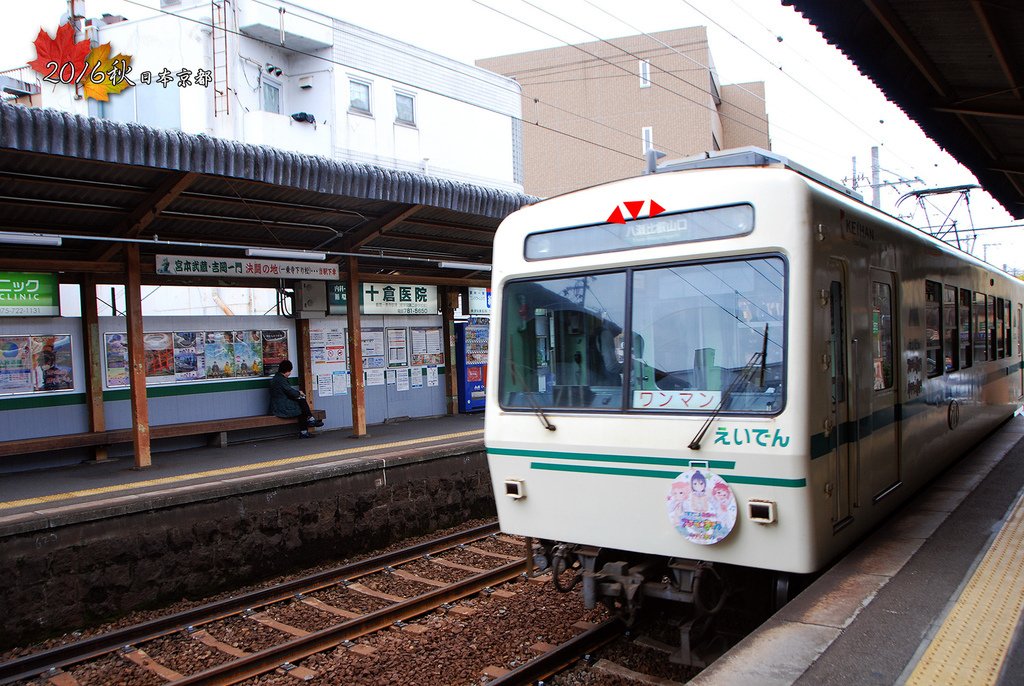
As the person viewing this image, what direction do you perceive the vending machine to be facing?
facing the viewer and to the right of the viewer

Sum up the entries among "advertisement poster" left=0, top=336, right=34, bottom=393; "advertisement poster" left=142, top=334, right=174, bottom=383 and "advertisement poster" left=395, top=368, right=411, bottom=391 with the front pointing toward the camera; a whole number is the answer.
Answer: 3

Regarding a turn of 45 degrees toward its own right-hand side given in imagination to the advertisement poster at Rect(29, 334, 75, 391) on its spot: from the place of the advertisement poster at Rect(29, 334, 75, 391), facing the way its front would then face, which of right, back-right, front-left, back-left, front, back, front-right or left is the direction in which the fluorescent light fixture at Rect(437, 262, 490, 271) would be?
back-left

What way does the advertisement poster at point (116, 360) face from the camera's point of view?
toward the camera

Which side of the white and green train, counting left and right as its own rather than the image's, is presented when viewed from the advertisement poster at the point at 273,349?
right

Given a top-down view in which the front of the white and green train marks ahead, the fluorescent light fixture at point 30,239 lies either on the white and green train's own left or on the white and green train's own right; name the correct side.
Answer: on the white and green train's own right

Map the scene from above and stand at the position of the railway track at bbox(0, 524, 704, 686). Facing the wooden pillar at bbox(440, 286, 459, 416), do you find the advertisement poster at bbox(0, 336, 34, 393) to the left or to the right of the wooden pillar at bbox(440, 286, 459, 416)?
left

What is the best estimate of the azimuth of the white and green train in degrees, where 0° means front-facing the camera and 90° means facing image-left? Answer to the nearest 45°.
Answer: approximately 45°

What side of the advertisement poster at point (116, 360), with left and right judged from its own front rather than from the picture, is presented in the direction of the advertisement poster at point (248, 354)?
left

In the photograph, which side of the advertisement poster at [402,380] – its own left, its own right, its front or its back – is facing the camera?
front

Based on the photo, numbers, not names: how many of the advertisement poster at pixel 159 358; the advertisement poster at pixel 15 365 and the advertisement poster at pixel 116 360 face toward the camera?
3

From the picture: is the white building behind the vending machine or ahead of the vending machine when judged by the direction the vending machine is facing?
behind

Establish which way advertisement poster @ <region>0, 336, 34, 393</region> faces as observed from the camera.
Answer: facing the viewer
